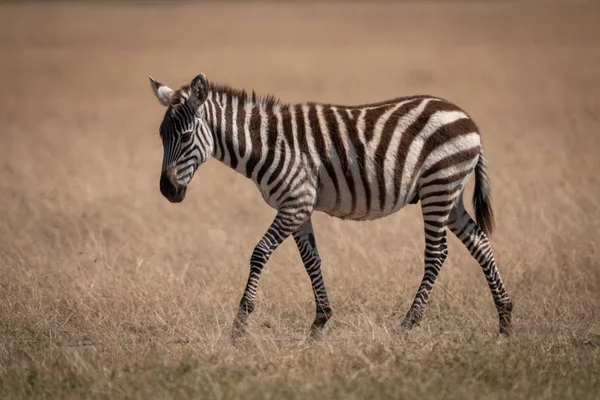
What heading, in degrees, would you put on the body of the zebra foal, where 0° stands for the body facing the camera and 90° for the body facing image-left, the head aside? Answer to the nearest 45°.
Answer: approximately 90°
